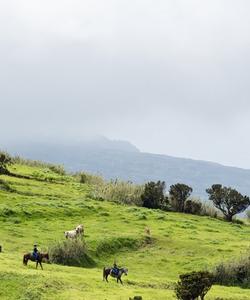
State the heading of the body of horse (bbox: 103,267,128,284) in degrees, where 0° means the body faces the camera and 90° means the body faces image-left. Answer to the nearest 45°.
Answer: approximately 270°

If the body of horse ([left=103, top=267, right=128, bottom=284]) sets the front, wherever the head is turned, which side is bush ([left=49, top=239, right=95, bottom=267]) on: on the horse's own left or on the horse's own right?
on the horse's own left

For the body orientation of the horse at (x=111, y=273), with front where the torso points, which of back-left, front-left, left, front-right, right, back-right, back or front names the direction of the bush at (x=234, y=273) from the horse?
front-left

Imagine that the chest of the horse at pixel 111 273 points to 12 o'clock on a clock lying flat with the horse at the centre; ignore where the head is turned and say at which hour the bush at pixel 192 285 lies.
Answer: The bush is roughly at 1 o'clock from the horse.

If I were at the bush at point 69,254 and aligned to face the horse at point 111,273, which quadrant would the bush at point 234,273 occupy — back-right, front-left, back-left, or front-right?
front-left
